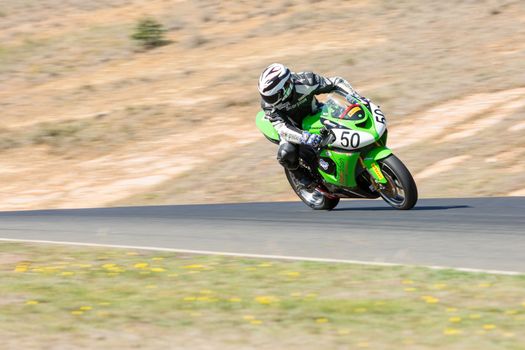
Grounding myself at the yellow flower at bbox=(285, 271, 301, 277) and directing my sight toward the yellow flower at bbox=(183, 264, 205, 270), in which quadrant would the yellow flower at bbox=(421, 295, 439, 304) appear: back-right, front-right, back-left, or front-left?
back-left

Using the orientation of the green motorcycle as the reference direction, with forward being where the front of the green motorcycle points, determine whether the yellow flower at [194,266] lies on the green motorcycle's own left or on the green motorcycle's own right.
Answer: on the green motorcycle's own right

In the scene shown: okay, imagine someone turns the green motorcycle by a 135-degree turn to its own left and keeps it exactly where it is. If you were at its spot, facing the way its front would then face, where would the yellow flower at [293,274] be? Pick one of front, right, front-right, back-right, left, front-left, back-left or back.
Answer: back

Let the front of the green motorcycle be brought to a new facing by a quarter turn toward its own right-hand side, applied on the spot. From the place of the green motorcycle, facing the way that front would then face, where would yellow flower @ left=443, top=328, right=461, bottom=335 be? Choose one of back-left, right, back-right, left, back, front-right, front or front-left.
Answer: front-left

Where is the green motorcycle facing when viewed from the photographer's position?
facing the viewer and to the right of the viewer

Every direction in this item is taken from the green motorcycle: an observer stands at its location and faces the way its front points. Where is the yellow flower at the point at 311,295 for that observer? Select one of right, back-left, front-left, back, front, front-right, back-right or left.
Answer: front-right
